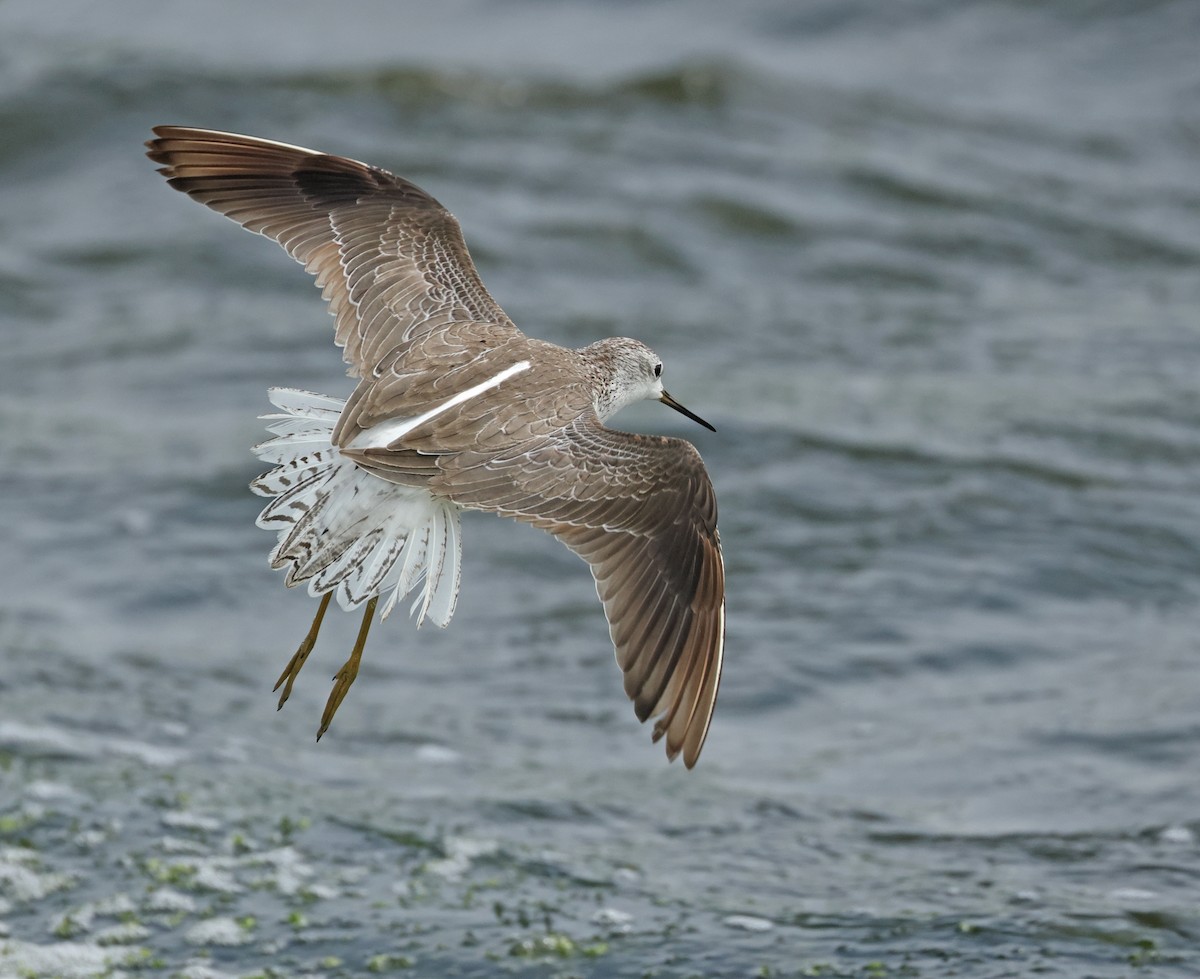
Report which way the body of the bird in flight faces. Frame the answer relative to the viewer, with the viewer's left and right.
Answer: facing away from the viewer and to the right of the viewer
